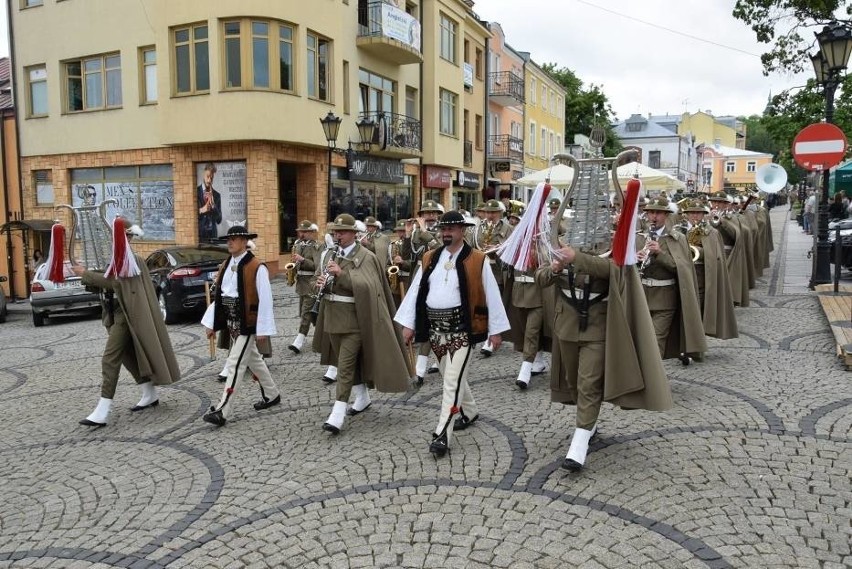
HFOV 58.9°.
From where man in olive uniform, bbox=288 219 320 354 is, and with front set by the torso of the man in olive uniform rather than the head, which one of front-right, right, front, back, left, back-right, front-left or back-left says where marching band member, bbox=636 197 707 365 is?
left

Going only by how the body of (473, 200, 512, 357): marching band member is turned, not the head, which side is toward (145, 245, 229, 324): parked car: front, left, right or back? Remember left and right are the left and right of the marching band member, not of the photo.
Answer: right

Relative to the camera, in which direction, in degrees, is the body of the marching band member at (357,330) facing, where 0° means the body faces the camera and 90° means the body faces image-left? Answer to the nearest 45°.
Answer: approximately 45°

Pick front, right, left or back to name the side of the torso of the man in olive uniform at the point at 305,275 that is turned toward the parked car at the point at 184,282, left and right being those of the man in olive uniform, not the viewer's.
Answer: right

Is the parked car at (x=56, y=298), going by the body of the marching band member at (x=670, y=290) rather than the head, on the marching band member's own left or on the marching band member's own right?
on the marching band member's own right

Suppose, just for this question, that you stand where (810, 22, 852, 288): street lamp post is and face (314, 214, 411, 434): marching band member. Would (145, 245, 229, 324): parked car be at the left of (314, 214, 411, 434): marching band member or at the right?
right

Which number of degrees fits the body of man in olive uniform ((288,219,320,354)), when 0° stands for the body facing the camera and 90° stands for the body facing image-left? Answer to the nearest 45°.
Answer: approximately 45°

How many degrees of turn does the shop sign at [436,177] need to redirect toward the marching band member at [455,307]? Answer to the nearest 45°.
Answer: approximately 45° to its right

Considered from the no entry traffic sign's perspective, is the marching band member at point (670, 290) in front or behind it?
in front

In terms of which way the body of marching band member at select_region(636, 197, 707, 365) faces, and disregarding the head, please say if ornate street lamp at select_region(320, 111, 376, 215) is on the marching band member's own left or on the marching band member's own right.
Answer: on the marching band member's own right

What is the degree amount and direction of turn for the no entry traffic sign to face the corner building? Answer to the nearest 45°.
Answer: approximately 90° to its right

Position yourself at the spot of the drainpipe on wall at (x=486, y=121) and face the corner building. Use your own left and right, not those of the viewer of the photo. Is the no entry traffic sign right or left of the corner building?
left

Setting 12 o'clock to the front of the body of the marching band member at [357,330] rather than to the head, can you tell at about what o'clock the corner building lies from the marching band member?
The corner building is roughly at 4 o'clock from the marching band member.

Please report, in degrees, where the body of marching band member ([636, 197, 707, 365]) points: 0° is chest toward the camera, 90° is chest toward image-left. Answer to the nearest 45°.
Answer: approximately 45°

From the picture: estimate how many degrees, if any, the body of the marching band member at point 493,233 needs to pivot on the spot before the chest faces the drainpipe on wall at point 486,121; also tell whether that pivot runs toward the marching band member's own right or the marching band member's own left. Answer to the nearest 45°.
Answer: approximately 135° to the marching band member's own right
